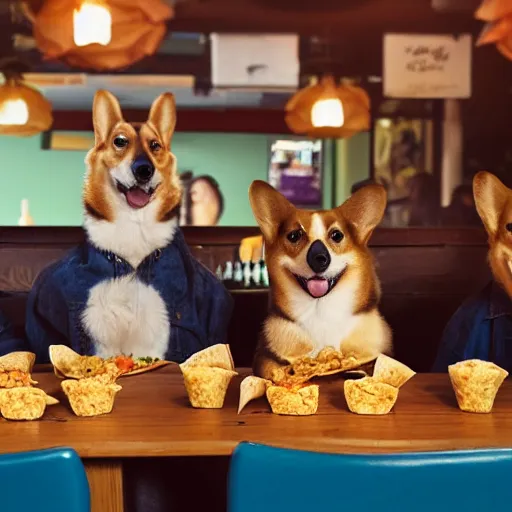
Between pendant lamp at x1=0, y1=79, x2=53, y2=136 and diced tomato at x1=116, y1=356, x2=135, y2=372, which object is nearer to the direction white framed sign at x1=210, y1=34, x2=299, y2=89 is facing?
the diced tomato

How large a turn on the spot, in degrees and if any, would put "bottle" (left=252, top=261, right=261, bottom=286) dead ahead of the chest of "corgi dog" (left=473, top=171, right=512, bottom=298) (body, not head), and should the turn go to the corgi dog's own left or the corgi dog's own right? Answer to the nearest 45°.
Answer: approximately 135° to the corgi dog's own right

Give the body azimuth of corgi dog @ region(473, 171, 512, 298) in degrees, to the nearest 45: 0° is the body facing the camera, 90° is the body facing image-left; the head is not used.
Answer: approximately 0°

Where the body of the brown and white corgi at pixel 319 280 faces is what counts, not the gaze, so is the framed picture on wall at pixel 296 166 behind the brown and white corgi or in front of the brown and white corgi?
behind
